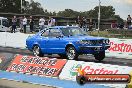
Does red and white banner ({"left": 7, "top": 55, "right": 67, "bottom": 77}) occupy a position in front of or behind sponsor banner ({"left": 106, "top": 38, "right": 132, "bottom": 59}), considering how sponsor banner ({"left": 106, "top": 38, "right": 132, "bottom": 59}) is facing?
in front

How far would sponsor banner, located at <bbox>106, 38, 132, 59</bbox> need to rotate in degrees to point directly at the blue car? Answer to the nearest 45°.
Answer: approximately 45° to its right

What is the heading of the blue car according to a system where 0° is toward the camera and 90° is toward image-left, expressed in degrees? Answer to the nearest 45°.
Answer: approximately 315°

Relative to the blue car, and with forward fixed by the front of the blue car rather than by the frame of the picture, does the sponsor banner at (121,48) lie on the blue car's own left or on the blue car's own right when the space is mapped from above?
on the blue car's own left

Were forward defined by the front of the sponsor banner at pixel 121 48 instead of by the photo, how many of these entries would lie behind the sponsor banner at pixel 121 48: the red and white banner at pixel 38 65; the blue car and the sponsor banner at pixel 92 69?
0

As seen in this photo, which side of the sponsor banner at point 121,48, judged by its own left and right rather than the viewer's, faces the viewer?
front

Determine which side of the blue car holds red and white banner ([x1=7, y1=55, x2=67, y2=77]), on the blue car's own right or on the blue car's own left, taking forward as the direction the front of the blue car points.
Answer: on the blue car's own right

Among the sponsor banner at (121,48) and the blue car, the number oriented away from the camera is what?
0

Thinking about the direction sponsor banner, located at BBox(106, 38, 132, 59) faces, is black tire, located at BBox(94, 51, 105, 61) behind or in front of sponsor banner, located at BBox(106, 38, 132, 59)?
in front
